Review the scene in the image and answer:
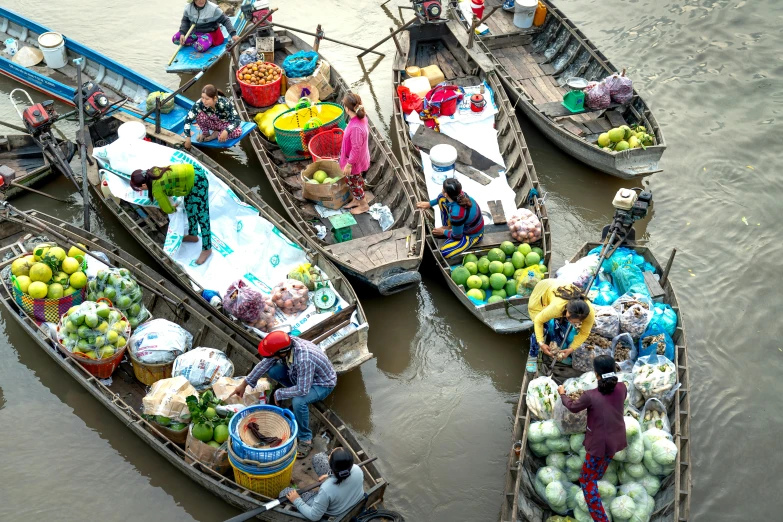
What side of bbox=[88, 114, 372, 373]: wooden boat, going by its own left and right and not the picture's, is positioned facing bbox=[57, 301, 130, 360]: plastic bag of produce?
right

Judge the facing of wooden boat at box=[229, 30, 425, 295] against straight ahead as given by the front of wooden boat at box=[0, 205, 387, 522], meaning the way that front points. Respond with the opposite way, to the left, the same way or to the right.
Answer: the same way

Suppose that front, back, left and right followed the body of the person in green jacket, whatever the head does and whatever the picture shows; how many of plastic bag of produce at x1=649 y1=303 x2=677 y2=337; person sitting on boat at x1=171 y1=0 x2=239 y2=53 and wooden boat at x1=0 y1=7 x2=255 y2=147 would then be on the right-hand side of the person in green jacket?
2

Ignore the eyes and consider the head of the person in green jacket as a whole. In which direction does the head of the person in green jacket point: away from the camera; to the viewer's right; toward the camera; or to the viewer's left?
to the viewer's left

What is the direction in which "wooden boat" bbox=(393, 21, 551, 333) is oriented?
toward the camera

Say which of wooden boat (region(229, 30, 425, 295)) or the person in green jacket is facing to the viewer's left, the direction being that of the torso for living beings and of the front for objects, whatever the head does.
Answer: the person in green jacket

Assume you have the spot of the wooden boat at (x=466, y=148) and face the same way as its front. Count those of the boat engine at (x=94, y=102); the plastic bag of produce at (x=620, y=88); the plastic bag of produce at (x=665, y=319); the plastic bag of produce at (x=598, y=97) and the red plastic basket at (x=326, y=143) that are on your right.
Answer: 2

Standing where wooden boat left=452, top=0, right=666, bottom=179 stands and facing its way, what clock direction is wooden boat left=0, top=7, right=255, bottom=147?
wooden boat left=0, top=7, right=255, bottom=147 is roughly at 4 o'clock from wooden boat left=452, top=0, right=666, bottom=179.

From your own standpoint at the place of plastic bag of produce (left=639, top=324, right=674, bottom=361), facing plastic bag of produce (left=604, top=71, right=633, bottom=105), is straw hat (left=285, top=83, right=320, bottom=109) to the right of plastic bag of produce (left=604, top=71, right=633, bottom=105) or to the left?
left

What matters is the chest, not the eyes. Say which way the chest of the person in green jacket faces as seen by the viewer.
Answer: to the viewer's left

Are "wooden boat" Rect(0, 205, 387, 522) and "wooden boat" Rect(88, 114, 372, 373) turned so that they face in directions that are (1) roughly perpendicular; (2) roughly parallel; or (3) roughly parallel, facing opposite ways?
roughly parallel

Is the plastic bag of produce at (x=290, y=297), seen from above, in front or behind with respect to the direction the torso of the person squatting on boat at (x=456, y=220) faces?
in front

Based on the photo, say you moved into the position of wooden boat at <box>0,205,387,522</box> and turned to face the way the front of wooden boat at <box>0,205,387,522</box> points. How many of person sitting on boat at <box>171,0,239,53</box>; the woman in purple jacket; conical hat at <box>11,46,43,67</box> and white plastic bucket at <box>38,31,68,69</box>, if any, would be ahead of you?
1

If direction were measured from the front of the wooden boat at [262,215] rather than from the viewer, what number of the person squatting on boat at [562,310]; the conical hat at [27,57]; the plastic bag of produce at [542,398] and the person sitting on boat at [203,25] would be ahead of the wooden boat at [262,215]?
2

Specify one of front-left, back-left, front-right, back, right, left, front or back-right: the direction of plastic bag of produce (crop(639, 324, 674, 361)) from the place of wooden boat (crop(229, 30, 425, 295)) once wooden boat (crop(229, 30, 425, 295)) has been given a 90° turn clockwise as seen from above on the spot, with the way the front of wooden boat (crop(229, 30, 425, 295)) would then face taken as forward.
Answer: left

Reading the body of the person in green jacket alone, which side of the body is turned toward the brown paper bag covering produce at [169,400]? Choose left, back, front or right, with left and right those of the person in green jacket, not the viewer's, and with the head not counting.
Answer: left

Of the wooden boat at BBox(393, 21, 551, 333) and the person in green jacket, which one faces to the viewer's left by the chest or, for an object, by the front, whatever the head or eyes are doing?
the person in green jacket

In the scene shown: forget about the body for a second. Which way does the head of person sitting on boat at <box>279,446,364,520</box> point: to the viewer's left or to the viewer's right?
to the viewer's left

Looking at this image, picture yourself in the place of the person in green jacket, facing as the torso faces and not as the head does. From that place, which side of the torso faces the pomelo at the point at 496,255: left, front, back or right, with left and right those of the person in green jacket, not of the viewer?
back

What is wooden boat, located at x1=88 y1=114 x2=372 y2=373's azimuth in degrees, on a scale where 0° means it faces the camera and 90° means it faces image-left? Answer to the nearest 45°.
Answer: approximately 315°
